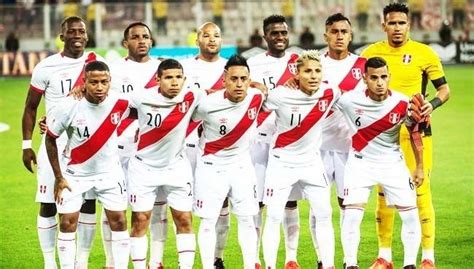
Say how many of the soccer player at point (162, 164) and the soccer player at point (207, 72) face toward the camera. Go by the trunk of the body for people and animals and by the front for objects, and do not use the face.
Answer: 2

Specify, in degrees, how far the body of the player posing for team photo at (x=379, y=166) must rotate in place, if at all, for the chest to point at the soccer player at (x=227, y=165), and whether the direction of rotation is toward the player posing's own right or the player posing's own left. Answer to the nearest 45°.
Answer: approximately 90° to the player posing's own right

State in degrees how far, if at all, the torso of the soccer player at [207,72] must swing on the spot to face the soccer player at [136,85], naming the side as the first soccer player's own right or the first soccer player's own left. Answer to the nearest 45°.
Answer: approximately 90° to the first soccer player's own right

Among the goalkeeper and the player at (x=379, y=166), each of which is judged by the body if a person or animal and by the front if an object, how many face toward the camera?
2
